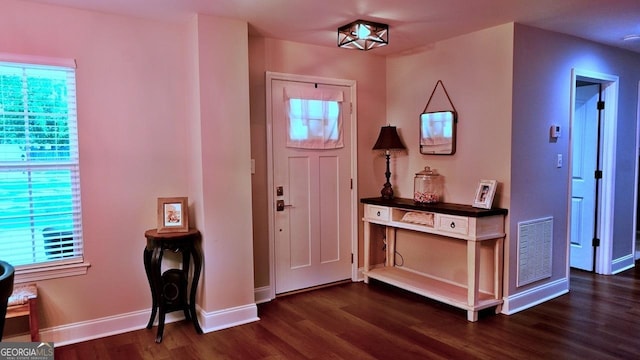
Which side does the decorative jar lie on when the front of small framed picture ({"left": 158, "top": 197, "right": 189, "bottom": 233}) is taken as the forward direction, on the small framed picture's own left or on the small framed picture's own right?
on the small framed picture's own left

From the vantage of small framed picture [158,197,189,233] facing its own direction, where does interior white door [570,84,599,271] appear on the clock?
The interior white door is roughly at 9 o'clock from the small framed picture.

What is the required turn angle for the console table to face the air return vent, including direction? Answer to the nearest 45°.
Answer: approximately 135° to its left
